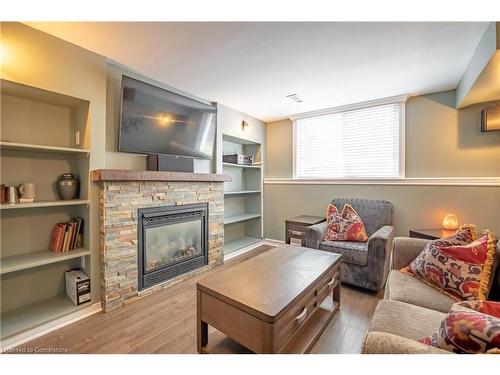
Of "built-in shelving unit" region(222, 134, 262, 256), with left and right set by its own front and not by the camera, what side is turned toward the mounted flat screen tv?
right

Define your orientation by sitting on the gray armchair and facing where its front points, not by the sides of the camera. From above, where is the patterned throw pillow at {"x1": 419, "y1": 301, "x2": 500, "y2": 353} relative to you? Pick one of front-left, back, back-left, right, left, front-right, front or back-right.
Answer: front-left

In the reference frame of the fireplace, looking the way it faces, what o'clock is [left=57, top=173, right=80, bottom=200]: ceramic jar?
The ceramic jar is roughly at 4 o'clock from the fireplace.

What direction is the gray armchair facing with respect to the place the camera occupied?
facing the viewer and to the left of the viewer

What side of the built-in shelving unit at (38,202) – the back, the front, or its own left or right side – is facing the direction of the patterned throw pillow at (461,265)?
front

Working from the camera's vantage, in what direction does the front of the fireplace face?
facing the viewer and to the right of the viewer

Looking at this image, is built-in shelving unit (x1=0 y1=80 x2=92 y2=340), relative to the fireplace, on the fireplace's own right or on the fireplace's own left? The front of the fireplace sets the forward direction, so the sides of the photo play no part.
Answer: on the fireplace's own right

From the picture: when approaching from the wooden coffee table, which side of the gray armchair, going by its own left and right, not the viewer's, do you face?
front

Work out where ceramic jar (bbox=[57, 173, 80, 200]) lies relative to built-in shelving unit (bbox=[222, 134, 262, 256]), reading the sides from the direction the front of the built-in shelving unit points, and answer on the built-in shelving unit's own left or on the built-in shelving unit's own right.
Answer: on the built-in shelving unit's own right

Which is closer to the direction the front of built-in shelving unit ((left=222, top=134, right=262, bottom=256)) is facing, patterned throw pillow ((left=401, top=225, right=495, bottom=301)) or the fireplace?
the patterned throw pillow
